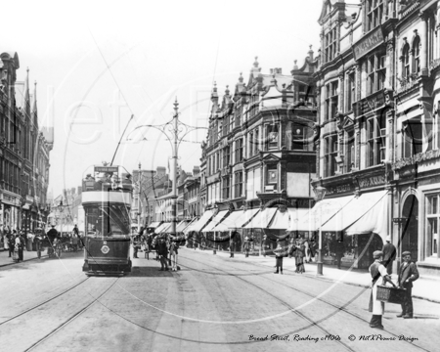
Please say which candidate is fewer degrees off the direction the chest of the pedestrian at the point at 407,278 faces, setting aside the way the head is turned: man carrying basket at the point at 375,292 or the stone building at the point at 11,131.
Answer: the man carrying basket

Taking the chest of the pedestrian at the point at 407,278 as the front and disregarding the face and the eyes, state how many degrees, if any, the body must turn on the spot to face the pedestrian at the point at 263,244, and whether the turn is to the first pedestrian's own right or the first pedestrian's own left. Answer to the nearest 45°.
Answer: approximately 135° to the first pedestrian's own right

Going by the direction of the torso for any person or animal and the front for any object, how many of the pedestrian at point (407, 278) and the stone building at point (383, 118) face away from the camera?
0

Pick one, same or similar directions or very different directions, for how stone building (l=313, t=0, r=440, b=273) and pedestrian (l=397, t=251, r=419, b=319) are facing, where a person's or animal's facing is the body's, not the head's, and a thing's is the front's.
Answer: same or similar directions

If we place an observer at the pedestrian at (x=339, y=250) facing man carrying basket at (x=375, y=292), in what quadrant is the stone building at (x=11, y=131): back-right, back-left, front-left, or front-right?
back-right

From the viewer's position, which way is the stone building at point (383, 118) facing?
facing the viewer and to the left of the viewer

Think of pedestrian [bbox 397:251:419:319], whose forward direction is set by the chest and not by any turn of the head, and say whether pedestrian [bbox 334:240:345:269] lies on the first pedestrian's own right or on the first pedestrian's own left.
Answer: on the first pedestrian's own right

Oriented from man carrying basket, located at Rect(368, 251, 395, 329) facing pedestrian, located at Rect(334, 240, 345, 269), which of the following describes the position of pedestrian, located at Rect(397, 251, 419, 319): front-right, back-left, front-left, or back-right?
front-right
